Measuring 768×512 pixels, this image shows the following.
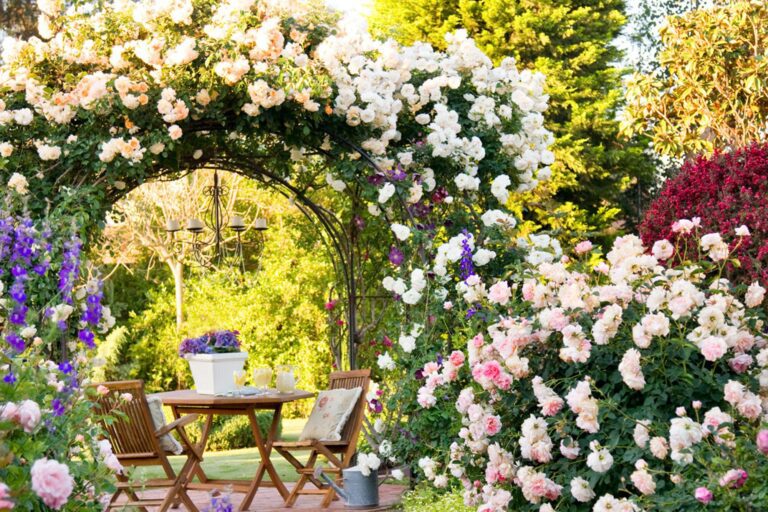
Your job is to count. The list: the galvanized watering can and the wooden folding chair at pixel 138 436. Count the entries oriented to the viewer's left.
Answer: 1

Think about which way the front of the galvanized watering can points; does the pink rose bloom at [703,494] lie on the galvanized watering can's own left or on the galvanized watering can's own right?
on the galvanized watering can's own left

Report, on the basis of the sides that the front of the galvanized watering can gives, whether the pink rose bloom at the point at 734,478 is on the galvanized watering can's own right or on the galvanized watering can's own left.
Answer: on the galvanized watering can's own left

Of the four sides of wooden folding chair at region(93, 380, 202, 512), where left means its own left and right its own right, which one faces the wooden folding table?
front

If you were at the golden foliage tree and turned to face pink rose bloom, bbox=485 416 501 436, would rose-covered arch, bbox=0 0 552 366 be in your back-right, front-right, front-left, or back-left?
front-right

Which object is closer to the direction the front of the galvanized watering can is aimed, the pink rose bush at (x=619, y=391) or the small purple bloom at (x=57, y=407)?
the small purple bloom

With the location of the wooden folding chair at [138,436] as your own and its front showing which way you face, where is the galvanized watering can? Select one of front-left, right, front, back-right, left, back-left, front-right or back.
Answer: front-right

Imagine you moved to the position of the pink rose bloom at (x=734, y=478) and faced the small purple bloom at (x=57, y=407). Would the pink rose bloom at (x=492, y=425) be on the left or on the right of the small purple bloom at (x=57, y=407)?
right

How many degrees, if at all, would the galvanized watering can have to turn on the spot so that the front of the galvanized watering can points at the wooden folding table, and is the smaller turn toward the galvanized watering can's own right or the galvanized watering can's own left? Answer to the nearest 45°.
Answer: approximately 45° to the galvanized watering can's own right

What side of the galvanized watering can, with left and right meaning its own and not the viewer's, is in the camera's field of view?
left

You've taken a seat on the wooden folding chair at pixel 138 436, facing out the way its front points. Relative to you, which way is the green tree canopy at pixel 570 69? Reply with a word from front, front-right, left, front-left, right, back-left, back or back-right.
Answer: front

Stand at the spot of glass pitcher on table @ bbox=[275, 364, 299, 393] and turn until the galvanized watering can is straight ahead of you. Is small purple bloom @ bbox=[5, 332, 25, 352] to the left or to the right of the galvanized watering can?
right

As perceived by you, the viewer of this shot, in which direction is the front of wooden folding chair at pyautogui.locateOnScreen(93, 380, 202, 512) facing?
facing away from the viewer and to the right of the viewer
